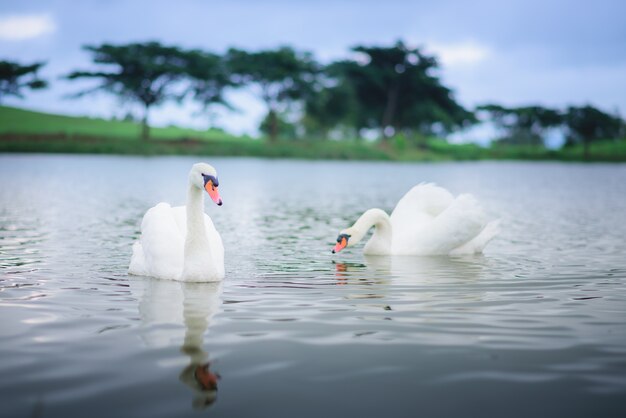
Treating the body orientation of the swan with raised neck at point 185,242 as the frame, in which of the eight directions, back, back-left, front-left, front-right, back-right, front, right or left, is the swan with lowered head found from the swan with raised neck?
left

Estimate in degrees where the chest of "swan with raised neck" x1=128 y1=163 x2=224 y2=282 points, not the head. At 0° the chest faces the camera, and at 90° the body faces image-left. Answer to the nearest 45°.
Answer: approximately 315°
